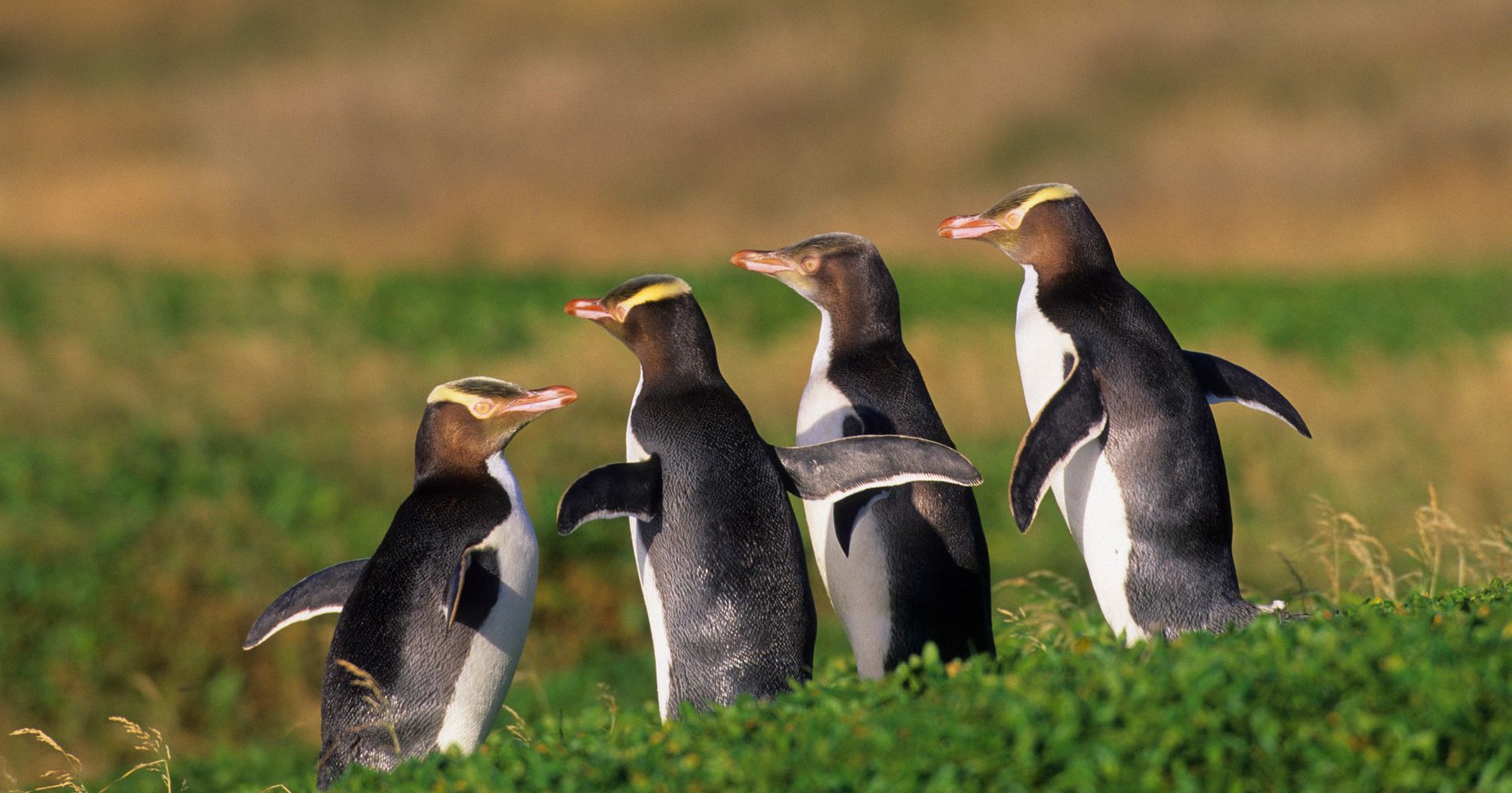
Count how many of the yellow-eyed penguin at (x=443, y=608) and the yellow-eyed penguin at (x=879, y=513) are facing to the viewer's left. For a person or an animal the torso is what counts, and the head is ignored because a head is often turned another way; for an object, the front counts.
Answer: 1

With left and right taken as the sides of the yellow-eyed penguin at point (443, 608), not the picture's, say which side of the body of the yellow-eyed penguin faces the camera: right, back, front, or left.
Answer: right

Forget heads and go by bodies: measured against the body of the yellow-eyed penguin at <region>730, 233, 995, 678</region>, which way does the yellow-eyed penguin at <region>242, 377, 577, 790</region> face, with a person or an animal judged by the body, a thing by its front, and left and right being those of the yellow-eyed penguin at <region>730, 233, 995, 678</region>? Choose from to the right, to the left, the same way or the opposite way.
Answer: the opposite way

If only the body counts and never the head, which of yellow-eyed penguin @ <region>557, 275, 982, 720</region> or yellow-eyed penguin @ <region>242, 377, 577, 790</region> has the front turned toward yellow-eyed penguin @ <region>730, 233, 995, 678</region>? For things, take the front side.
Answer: yellow-eyed penguin @ <region>242, 377, 577, 790</region>

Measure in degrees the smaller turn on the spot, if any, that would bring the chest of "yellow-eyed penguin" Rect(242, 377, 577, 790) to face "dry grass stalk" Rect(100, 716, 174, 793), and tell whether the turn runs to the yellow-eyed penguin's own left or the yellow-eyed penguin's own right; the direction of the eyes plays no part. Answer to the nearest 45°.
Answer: approximately 135° to the yellow-eyed penguin's own left

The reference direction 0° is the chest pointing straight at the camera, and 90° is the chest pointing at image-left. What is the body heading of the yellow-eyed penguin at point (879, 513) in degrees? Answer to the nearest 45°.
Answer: approximately 90°

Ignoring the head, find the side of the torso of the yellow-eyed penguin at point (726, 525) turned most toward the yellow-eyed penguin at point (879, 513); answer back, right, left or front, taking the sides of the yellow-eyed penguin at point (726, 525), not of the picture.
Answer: right

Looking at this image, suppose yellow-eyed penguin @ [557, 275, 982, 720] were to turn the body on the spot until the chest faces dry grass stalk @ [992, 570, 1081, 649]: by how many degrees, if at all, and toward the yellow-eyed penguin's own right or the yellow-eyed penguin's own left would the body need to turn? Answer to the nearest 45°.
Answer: approximately 90° to the yellow-eyed penguin's own right
